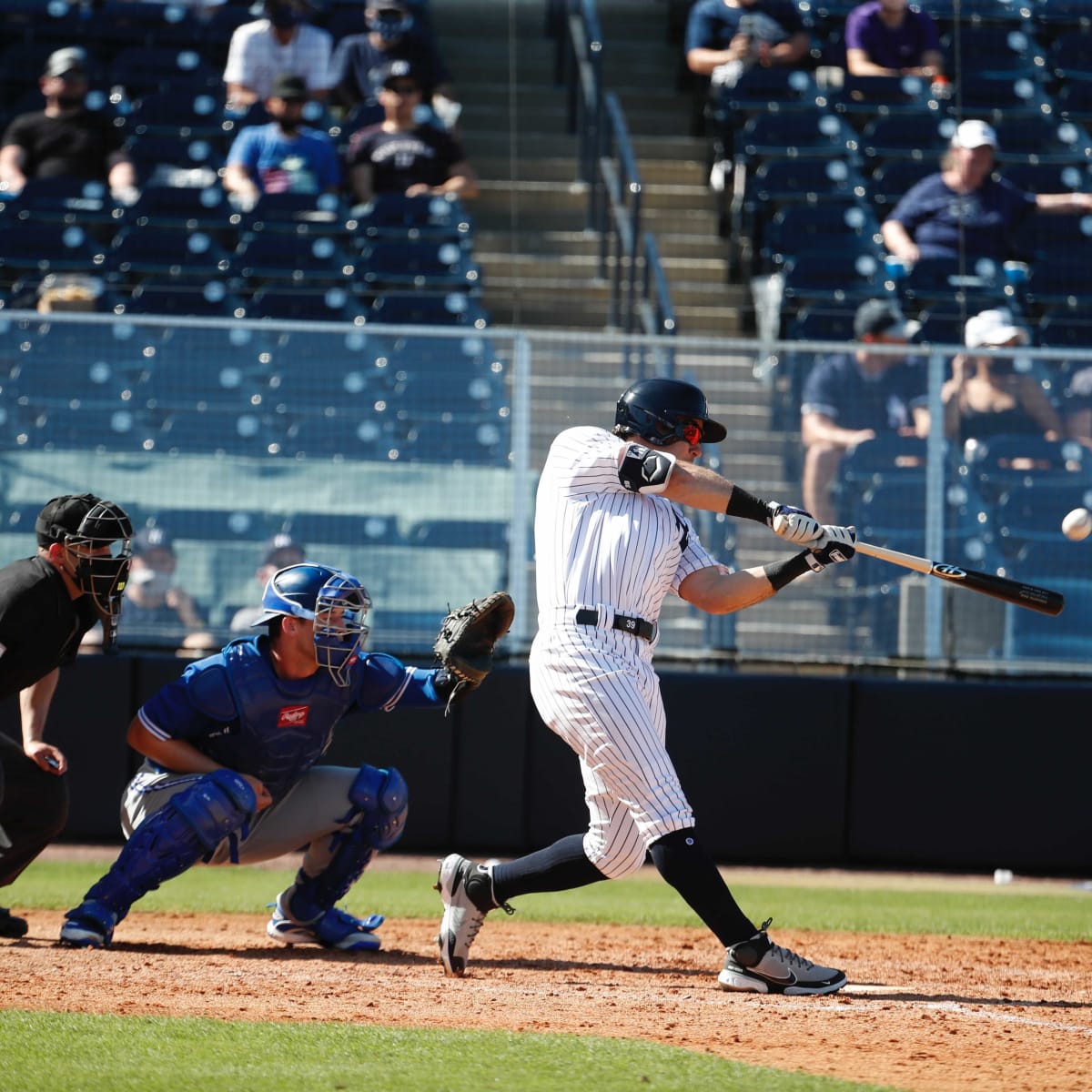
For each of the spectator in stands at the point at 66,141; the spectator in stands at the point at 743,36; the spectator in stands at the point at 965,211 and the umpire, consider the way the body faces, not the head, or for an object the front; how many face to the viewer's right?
1

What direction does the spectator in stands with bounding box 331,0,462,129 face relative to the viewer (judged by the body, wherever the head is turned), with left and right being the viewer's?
facing the viewer

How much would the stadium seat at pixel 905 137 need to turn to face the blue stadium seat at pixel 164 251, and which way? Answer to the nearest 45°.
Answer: approximately 45° to its right

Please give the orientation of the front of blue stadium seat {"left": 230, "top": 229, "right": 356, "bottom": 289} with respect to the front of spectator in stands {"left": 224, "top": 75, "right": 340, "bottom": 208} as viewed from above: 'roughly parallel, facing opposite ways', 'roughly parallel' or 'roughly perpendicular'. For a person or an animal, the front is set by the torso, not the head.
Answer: roughly parallel

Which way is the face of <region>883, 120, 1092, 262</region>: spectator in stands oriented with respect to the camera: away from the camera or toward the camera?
toward the camera

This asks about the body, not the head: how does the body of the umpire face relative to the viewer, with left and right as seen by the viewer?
facing to the right of the viewer

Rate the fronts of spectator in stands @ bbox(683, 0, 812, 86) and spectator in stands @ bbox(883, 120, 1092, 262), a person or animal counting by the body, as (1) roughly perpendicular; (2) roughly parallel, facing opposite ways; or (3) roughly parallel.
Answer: roughly parallel

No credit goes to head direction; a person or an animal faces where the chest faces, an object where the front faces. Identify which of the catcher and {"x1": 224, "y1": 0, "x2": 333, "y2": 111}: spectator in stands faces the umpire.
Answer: the spectator in stands

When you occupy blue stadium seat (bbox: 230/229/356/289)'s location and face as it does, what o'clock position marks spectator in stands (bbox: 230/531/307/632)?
The spectator in stands is roughly at 12 o'clock from the blue stadium seat.

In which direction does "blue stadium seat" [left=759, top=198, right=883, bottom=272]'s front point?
toward the camera

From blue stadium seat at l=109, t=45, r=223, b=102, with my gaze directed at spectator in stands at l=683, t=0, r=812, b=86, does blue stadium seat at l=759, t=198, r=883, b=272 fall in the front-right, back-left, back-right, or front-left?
front-right

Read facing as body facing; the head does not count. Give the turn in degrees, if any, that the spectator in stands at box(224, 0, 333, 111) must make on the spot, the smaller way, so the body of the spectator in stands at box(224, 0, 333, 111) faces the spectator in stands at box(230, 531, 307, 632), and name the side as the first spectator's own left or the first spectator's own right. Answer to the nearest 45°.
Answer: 0° — they already face them

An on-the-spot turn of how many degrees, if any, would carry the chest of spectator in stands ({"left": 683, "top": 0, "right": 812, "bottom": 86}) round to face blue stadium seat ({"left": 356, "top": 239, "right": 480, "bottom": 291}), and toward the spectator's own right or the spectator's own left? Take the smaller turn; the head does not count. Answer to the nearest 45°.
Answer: approximately 45° to the spectator's own right

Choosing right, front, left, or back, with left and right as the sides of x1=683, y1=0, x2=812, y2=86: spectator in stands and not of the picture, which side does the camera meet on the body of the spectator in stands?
front

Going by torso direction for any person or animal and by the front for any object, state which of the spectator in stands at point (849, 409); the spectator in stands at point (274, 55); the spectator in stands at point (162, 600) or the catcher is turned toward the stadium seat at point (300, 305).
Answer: the spectator in stands at point (274, 55)
